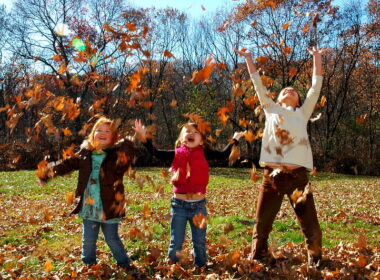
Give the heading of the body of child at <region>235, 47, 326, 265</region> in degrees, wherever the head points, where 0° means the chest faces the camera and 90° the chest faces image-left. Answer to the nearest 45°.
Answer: approximately 0°

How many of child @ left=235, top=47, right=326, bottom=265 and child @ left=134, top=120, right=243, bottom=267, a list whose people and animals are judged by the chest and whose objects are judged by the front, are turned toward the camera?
2

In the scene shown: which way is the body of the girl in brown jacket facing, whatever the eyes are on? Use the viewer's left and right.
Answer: facing the viewer

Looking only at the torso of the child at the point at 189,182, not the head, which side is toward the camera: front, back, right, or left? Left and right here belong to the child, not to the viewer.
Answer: front

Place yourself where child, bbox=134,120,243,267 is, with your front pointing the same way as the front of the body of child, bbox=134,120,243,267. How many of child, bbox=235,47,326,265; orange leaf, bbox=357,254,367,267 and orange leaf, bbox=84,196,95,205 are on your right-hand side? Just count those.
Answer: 1

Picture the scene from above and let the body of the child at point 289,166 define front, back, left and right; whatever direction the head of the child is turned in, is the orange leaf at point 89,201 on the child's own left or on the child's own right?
on the child's own right

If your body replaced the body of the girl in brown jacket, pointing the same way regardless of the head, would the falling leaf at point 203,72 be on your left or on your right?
on your left

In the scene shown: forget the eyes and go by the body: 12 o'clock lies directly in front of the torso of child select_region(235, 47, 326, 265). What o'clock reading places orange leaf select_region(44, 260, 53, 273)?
The orange leaf is roughly at 3 o'clock from the child.

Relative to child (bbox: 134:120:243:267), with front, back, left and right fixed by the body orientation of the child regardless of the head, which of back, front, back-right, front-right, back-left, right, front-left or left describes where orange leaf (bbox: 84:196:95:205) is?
right

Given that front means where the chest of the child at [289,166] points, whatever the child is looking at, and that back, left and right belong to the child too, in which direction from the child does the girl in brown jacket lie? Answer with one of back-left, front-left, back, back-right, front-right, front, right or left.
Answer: right
